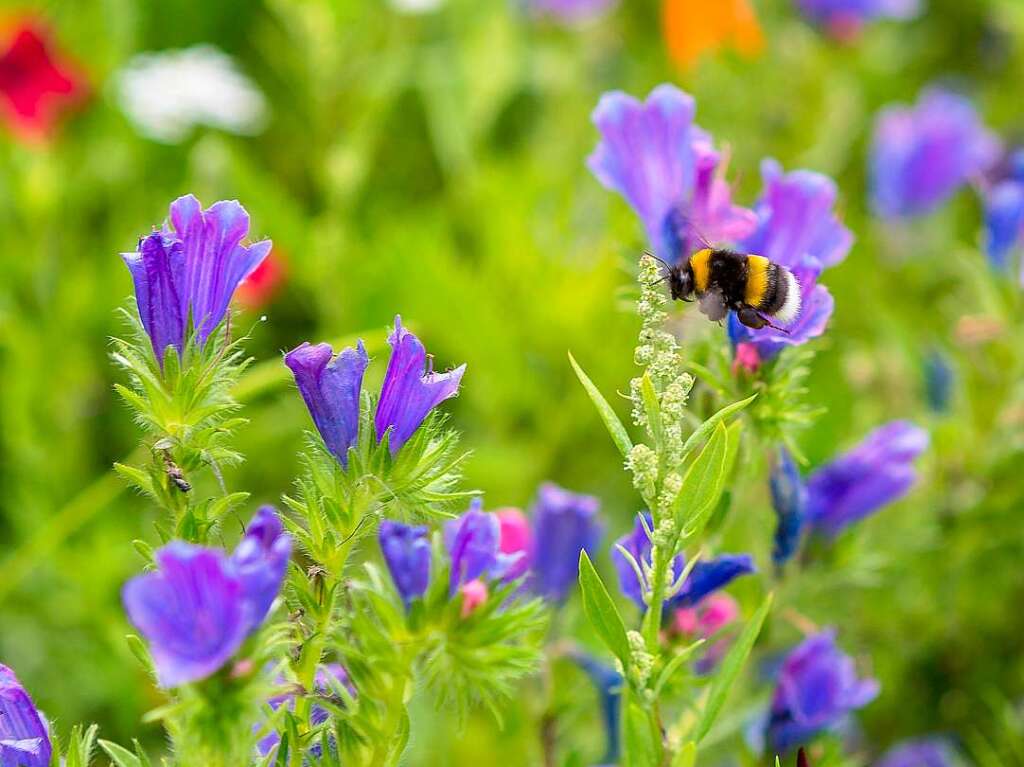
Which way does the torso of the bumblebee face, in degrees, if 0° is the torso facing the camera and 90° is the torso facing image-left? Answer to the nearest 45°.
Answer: approximately 90°

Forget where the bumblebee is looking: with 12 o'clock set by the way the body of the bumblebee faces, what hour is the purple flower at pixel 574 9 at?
The purple flower is roughly at 3 o'clock from the bumblebee.

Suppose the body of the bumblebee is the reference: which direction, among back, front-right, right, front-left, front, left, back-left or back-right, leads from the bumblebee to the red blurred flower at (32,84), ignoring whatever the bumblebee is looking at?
front-right

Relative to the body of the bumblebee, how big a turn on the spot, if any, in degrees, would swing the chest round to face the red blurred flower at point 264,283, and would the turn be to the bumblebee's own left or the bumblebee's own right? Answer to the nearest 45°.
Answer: approximately 45° to the bumblebee's own right
